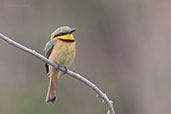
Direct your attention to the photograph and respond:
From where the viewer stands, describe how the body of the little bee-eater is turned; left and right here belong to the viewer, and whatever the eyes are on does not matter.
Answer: facing the viewer and to the right of the viewer
